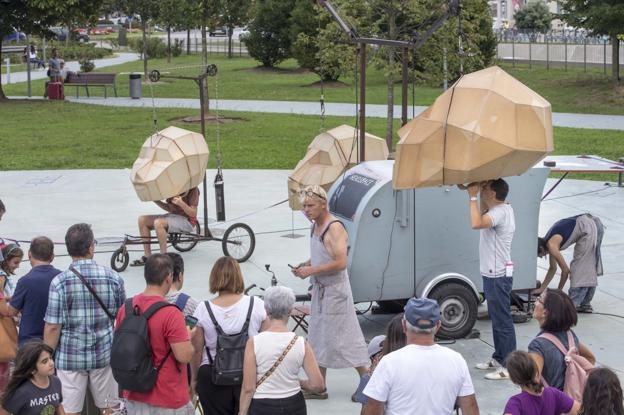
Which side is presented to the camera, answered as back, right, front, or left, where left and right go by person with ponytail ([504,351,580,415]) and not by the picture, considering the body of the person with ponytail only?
back

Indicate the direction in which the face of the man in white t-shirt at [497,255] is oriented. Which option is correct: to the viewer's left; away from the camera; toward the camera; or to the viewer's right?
to the viewer's left

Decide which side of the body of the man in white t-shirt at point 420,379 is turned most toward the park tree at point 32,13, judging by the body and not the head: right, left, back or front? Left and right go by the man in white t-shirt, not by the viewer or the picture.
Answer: front

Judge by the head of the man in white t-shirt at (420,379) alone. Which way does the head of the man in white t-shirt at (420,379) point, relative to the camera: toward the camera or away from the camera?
away from the camera

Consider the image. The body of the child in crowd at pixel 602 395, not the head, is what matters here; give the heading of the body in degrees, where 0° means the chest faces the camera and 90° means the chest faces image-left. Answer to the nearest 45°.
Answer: approximately 180°

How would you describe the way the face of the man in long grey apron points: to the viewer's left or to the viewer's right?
to the viewer's left

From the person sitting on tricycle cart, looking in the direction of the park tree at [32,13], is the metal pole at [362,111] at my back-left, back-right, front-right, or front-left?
back-right

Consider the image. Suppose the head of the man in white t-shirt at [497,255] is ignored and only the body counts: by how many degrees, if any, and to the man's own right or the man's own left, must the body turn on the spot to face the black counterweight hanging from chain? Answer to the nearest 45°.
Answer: approximately 45° to the man's own right

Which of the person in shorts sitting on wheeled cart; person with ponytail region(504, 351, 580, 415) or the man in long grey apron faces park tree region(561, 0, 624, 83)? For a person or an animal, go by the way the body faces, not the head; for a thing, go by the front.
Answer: the person with ponytail

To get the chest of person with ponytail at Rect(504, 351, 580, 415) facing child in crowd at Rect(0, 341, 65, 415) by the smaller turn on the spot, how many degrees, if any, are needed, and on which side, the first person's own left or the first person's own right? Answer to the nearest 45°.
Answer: approximately 90° to the first person's own left

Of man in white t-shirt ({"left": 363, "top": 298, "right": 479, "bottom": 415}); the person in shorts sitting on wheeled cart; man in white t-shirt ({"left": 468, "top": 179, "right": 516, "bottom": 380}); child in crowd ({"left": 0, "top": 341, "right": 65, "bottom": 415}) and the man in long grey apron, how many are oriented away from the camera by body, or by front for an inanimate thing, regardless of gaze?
1
